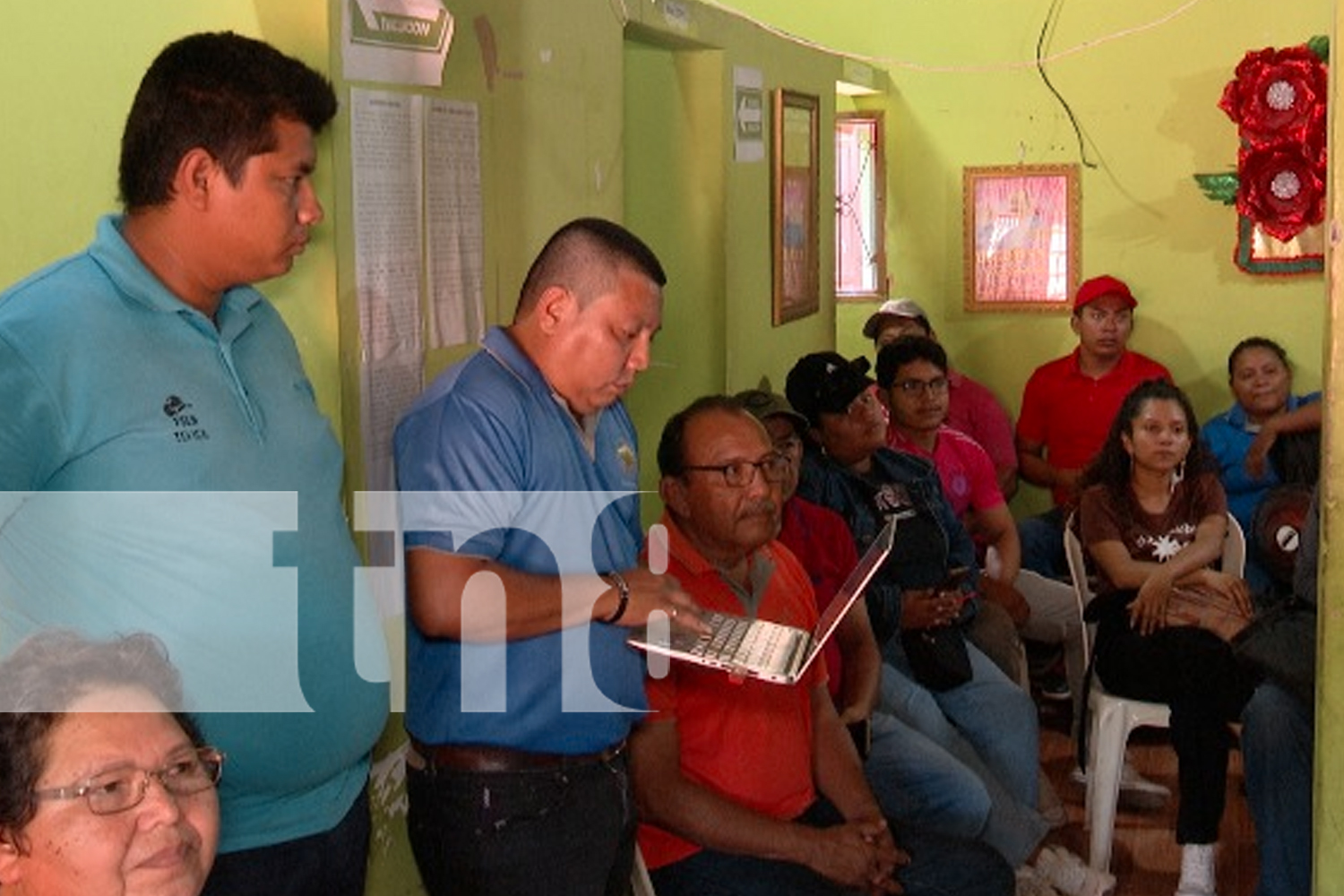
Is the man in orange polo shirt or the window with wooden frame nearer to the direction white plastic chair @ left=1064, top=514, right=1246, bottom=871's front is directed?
the man in orange polo shirt

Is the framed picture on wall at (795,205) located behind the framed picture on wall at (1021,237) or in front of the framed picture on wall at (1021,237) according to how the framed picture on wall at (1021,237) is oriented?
in front

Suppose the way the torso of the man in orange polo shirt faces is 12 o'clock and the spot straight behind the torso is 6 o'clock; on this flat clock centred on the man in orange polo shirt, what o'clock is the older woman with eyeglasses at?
The older woman with eyeglasses is roughly at 2 o'clock from the man in orange polo shirt.

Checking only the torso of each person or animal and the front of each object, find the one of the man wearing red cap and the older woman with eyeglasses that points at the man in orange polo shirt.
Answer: the man wearing red cap

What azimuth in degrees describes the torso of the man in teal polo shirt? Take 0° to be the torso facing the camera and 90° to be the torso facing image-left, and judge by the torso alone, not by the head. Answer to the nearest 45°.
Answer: approximately 315°

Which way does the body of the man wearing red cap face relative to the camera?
toward the camera

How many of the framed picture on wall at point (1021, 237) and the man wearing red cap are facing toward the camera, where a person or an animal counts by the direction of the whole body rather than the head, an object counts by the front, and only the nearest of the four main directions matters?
2

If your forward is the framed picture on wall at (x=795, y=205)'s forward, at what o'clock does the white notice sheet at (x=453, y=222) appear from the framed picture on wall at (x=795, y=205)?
The white notice sheet is roughly at 2 o'clock from the framed picture on wall.

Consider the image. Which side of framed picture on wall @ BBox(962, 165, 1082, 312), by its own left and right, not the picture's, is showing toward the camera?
front

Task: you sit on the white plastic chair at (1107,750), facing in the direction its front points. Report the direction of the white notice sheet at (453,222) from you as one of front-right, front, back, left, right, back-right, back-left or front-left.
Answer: front-right

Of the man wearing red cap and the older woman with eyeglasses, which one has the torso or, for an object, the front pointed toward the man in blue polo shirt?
the man wearing red cap

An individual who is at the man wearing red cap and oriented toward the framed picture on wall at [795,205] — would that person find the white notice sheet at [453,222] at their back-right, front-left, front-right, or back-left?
front-left

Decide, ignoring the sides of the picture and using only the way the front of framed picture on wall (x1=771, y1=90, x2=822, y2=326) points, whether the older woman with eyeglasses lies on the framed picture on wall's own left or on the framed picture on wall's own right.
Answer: on the framed picture on wall's own right

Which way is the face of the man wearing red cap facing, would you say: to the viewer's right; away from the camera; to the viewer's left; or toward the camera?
toward the camera

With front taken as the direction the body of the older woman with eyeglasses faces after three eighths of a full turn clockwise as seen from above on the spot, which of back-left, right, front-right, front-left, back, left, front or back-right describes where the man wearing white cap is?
back-right

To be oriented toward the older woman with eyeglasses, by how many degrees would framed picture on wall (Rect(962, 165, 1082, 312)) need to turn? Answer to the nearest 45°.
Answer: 0° — it already faces them

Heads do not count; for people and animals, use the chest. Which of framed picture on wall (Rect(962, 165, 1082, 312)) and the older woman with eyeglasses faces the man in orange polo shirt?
the framed picture on wall

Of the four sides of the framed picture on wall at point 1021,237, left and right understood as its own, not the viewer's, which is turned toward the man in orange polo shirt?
front
